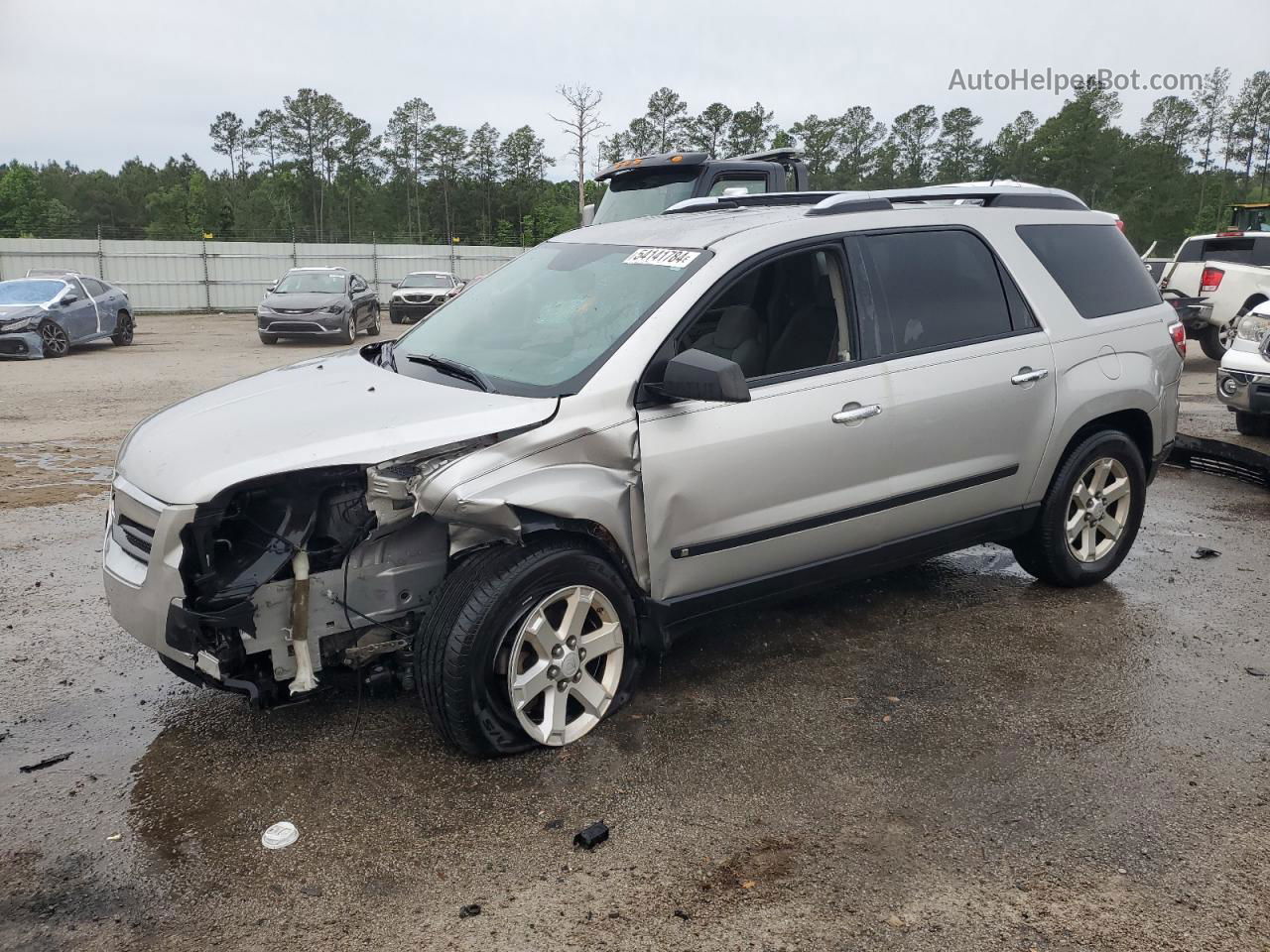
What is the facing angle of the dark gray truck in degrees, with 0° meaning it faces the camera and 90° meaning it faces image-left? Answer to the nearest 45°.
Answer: approximately 45°

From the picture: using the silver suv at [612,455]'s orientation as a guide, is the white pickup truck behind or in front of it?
behind

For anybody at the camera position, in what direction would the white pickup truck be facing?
facing away from the viewer and to the right of the viewer

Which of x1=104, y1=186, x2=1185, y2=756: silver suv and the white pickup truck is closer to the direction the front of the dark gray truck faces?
the silver suv

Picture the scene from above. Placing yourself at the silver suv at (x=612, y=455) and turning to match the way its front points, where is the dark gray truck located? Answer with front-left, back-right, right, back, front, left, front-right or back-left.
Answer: back-right

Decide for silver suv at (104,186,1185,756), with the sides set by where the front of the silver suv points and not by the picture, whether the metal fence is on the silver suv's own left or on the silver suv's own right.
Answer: on the silver suv's own right

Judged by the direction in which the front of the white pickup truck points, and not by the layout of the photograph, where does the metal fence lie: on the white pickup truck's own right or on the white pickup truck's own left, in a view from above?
on the white pickup truck's own left
